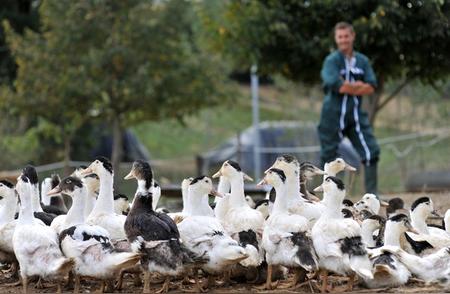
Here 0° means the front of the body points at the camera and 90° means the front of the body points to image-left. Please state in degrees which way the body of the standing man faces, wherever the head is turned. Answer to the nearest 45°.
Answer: approximately 0°

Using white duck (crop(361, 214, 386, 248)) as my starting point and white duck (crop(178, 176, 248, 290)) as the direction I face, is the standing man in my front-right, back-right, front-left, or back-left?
back-right

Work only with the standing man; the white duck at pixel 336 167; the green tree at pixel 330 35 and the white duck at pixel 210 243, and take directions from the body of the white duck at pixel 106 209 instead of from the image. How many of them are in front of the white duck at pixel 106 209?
0

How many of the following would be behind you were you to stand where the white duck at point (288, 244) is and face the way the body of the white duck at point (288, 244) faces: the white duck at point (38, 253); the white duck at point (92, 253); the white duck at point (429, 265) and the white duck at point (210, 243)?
1

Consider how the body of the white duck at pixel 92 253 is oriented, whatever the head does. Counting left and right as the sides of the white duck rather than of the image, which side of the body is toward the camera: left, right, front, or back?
left

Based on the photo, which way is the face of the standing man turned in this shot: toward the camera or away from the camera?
toward the camera

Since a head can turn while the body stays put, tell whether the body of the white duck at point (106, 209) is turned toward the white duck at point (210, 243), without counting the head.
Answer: no
